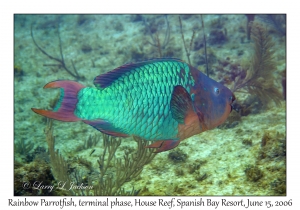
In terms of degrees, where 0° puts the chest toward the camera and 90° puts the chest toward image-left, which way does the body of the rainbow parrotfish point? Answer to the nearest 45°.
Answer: approximately 270°

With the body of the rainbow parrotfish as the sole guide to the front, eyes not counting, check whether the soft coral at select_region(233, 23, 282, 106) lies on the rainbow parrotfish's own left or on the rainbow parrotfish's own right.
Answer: on the rainbow parrotfish's own left
